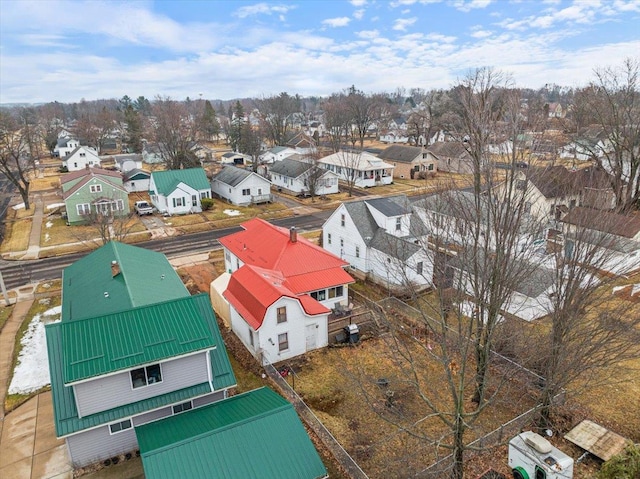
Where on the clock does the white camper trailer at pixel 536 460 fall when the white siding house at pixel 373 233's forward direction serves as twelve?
The white camper trailer is roughly at 7 o'clock from the white siding house.

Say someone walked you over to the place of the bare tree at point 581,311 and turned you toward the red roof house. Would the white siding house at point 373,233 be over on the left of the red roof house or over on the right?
right

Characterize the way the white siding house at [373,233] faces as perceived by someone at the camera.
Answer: facing away from the viewer and to the left of the viewer

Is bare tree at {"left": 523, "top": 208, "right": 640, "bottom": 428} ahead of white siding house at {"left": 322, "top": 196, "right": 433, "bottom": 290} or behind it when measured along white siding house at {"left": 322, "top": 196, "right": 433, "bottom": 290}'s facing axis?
behind

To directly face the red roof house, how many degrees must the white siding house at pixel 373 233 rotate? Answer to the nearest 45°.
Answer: approximately 90° to its left

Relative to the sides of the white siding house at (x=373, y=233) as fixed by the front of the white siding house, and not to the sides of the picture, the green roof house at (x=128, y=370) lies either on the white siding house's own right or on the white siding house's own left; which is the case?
on the white siding house's own left
